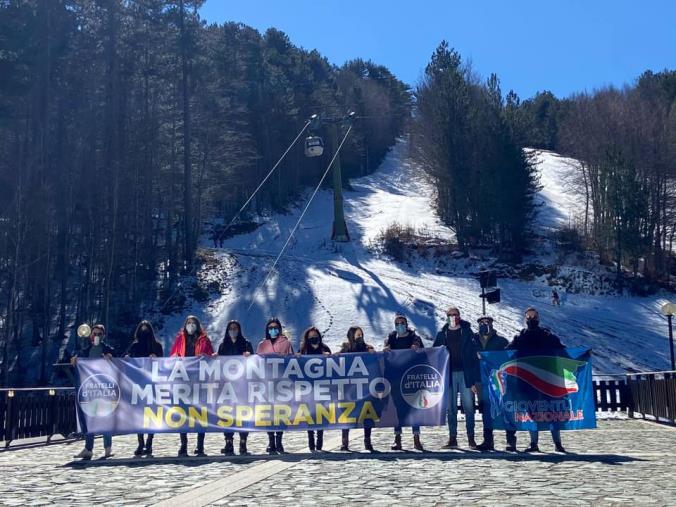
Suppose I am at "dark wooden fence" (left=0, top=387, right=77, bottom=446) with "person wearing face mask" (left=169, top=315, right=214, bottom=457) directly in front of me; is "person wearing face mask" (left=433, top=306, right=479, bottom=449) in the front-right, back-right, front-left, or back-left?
front-left

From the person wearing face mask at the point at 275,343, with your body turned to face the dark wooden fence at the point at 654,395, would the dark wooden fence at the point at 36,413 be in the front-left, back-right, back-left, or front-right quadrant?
back-left

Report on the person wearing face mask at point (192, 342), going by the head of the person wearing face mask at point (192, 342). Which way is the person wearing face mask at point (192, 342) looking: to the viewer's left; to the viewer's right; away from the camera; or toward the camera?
toward the camera

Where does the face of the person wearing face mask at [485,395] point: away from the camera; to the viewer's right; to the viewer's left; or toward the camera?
toward the camera

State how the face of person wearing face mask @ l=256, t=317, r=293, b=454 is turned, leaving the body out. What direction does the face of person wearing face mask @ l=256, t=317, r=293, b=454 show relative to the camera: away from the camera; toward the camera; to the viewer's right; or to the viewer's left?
toward the camera

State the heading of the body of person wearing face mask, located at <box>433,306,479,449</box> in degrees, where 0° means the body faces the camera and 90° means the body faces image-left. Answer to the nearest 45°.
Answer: approximately 0°

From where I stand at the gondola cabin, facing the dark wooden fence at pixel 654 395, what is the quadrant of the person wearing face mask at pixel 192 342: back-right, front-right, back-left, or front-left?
front-right

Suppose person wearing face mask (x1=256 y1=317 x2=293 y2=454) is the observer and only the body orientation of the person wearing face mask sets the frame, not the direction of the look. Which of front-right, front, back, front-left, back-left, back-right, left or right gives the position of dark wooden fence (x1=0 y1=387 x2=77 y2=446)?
back-right

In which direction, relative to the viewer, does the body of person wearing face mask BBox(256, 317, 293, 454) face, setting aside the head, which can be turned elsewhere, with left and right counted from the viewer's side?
facing the viewer

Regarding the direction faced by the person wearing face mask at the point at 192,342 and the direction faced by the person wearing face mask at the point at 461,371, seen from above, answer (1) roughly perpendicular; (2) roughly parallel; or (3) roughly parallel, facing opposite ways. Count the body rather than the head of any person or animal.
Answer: roughly parallel

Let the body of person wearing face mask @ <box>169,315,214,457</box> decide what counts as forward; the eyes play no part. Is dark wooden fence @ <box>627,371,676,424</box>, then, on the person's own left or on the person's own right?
on the person's own left

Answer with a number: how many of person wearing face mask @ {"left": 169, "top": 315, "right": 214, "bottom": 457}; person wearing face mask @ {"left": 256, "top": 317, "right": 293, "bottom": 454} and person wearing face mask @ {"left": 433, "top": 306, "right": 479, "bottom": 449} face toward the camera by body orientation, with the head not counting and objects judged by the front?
3
